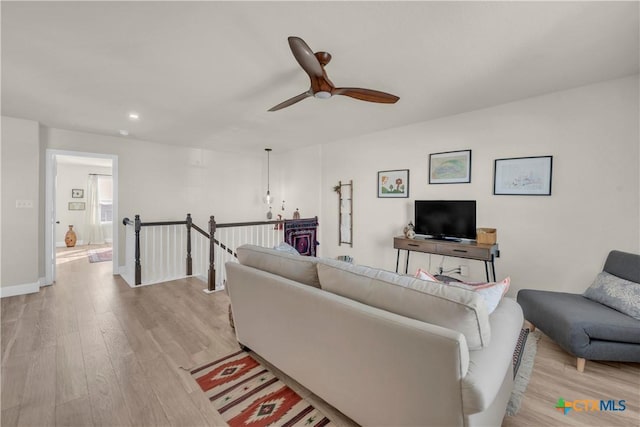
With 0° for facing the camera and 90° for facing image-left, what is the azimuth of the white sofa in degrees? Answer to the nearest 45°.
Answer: approximately 225°

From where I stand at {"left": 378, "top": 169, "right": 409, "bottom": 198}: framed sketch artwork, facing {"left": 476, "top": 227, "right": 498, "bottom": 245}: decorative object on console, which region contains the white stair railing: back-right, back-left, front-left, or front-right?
back-right

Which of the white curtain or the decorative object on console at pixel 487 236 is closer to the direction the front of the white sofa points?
the decorative object on console

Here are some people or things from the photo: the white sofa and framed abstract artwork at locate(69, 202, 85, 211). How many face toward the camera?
1

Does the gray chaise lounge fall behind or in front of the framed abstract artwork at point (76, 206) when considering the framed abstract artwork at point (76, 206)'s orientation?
in front

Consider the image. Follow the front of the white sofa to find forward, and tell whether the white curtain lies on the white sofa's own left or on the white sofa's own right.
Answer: on the white sofa's own left

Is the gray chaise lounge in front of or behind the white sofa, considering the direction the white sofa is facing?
in front

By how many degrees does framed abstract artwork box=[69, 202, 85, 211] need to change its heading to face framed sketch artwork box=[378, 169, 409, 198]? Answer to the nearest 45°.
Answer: approximately 45° to its left

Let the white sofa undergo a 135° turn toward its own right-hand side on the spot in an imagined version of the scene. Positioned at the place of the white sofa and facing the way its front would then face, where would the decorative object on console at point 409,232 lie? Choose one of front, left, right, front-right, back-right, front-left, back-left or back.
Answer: back

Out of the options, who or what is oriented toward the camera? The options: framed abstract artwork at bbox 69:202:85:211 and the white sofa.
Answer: the framed abstract artwork

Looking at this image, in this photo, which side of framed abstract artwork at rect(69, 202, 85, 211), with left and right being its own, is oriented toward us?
front

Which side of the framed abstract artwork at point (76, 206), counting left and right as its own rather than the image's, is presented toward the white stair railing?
front
